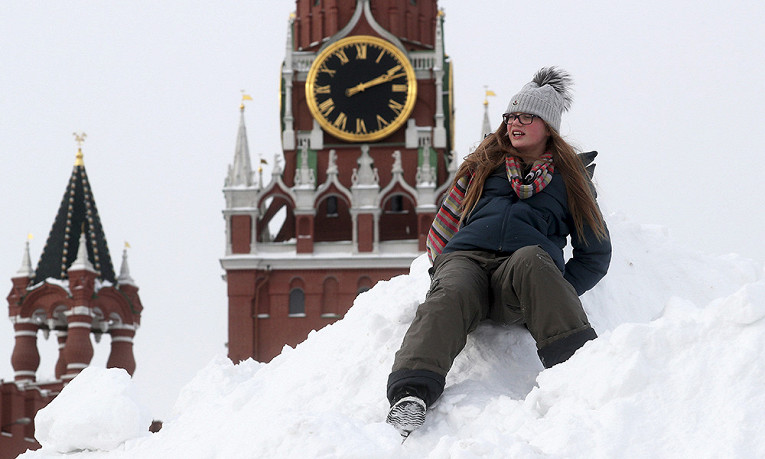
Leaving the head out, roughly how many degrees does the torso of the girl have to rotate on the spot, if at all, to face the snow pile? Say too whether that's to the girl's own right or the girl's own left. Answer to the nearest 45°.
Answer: approximately 90° to the girl's own right

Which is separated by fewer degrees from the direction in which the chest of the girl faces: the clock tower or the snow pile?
the snow pile

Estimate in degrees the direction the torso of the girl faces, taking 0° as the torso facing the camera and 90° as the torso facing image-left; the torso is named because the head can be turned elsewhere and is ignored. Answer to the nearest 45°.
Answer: approximately 0°

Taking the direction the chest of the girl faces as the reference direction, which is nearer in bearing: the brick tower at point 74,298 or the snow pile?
the snow pile

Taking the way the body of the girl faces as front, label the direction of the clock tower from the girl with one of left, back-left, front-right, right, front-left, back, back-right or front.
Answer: back

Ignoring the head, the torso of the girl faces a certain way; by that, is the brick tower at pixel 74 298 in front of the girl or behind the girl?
behind
